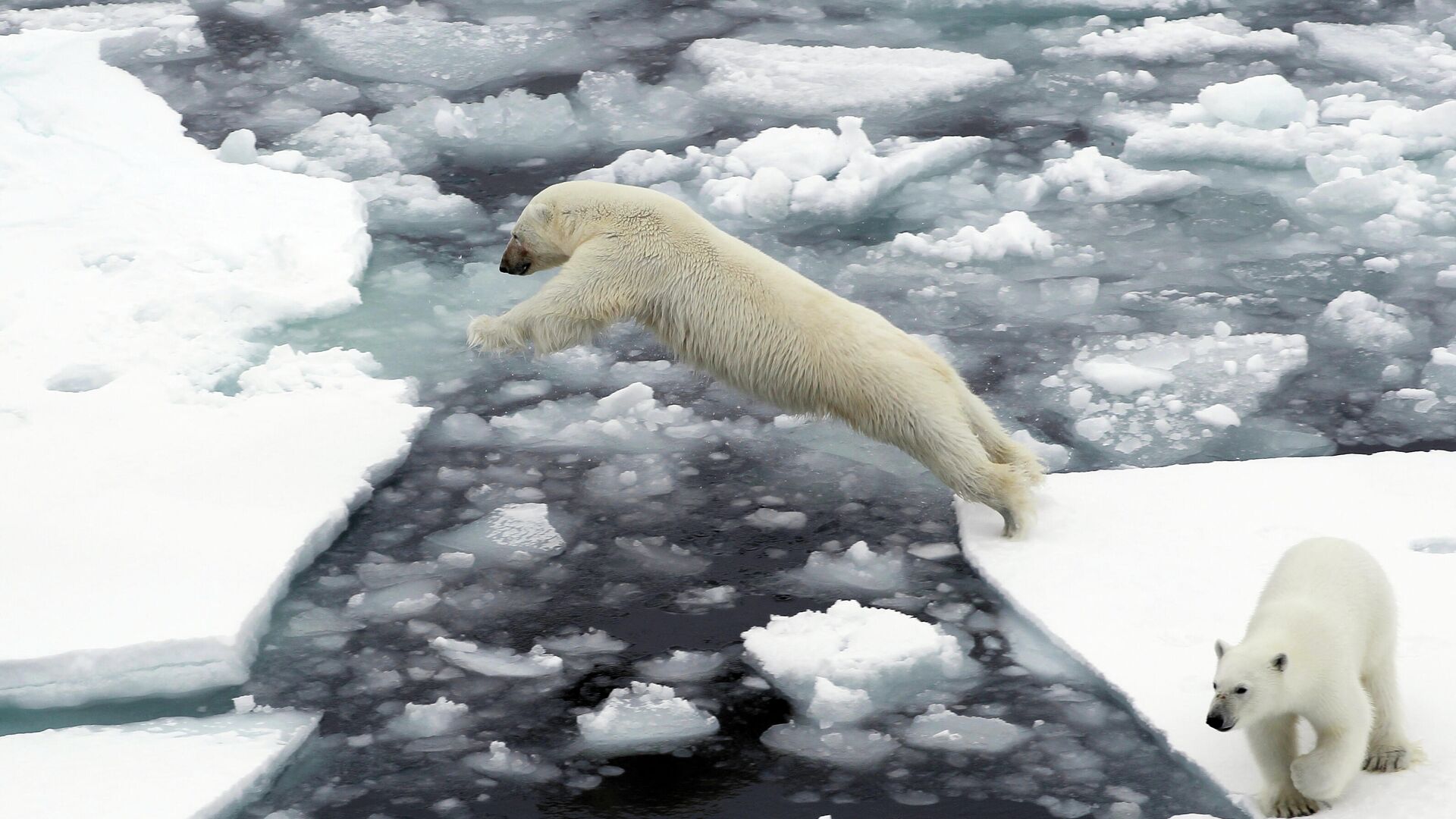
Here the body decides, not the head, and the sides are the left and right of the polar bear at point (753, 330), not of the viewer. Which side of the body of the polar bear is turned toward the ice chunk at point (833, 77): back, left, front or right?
right

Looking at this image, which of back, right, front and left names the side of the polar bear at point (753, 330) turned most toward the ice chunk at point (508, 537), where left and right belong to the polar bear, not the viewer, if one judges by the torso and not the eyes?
front

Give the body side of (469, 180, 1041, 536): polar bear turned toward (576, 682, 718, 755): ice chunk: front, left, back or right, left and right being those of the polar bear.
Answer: left

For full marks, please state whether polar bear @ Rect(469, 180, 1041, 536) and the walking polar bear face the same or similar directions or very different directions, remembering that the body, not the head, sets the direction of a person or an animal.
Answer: same or similar directions

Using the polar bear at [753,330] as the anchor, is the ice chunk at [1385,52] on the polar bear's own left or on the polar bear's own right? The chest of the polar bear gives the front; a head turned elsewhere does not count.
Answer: on the polar bear's own right

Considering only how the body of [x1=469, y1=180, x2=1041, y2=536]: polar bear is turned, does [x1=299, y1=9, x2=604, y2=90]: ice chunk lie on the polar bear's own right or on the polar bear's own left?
on the polar bear's own right

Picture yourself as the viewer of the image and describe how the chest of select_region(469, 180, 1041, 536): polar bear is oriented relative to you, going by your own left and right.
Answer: facing to the left of the viewer

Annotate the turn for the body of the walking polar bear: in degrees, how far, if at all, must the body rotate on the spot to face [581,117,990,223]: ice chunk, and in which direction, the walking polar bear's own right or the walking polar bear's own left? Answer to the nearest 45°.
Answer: approximately 90° to the walking polar bear's own right

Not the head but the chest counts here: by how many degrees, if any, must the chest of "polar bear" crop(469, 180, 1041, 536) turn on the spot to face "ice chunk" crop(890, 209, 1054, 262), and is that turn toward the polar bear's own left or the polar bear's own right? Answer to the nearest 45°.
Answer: approximately 135° to the polar bear's own right

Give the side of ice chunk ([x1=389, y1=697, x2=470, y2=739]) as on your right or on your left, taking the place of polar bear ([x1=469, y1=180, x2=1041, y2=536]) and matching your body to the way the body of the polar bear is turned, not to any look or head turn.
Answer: on your left

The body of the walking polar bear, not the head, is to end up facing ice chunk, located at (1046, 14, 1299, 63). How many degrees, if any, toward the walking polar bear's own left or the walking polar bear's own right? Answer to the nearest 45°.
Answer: approximately 135° to the walking polar bear's own right

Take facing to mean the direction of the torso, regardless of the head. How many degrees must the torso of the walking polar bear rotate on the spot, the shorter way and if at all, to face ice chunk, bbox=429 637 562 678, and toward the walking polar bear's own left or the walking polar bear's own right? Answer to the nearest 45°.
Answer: approximately 45° to the walking polar bear's own right

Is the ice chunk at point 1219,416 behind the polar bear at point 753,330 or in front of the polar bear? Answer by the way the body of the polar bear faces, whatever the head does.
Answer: behind

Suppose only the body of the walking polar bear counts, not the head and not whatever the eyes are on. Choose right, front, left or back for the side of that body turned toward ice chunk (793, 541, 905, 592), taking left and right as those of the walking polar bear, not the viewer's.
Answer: right

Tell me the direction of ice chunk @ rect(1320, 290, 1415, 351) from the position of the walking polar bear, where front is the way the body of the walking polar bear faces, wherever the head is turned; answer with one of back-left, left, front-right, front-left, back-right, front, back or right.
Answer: back-right
